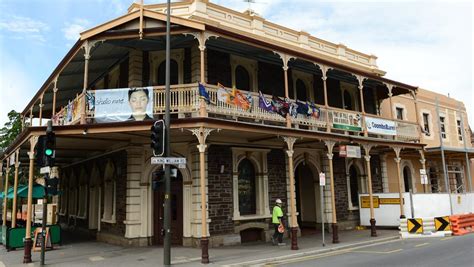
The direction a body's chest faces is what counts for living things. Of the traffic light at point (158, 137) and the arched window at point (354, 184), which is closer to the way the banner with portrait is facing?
the traffic light

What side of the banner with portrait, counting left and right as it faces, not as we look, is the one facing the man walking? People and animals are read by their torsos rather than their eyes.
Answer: left

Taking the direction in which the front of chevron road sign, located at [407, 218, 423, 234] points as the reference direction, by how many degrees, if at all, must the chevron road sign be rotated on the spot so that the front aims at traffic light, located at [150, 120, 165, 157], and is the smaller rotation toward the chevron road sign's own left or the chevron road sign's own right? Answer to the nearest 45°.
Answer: approximately 45° to the chevron road sign's own right

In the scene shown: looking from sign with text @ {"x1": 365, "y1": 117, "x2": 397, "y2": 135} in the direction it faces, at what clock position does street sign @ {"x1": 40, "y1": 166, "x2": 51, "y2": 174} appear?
The street sign is roughly at 3 o'clock from the sign with text.

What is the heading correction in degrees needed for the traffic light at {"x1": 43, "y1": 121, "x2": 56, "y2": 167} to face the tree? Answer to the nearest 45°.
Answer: approximately 180°
